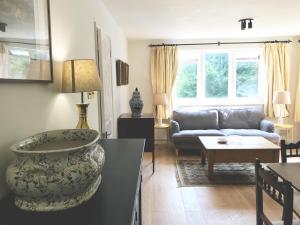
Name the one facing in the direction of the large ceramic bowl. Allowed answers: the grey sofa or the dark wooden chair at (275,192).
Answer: the grey sofa

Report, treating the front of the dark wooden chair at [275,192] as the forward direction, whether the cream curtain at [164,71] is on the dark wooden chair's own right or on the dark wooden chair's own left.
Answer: on the dark wooden chair's own left

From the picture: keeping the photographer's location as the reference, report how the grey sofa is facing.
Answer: facing the viewer

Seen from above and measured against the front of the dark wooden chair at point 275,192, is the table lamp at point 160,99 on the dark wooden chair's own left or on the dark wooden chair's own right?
on the dark wooden chair's own left

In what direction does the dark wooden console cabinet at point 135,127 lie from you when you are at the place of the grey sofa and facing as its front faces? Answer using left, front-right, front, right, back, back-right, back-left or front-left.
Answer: front-right

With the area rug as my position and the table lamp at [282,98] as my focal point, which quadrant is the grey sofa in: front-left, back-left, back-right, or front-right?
front-left

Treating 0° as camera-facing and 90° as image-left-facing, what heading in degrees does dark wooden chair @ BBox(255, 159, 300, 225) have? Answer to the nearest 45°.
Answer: approximately 225°

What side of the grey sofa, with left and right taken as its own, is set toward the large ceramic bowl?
front

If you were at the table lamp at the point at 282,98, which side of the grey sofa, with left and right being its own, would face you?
left

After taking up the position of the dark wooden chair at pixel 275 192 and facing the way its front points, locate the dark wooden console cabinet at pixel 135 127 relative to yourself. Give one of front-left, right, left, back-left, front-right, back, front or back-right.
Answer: left

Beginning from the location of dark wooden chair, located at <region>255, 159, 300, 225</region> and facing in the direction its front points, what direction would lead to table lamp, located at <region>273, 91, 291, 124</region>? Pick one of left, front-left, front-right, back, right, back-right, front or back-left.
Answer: front-left

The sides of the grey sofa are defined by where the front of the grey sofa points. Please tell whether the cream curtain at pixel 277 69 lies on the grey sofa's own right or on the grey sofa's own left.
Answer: on the grey sofa's own left

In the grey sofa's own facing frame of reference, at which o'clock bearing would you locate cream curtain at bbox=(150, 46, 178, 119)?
The cream curtain is roughly at 3 o'clock from the grey sofa.

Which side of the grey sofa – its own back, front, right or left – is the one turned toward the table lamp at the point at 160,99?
right

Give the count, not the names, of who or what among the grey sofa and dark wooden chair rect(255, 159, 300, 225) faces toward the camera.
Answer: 1

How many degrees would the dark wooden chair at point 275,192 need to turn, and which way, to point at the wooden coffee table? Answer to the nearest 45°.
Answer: approximately 45° to its left

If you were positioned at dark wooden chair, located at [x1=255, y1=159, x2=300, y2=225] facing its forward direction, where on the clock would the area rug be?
The area rug is roughly at 10 o'clock from the dark wooden chair.

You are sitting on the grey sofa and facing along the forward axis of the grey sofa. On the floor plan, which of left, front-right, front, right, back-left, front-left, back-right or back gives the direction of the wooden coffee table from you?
front

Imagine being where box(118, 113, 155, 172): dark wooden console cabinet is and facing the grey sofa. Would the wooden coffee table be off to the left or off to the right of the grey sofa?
right
